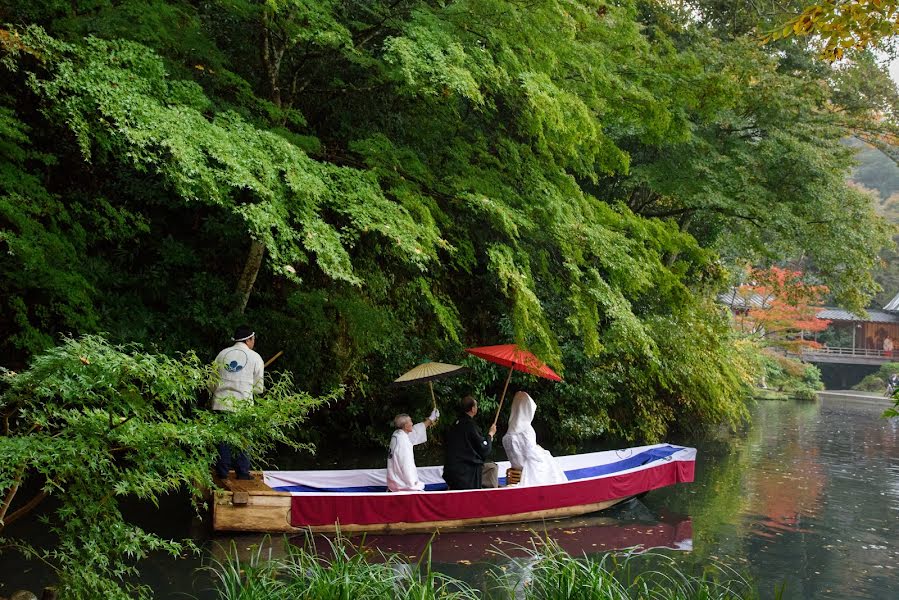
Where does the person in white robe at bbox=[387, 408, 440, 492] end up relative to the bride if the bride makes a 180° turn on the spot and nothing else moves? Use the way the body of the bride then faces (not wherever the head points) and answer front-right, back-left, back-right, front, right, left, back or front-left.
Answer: front

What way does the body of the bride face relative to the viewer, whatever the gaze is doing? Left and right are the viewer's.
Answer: facing away from the viewer and to the right of the viewer

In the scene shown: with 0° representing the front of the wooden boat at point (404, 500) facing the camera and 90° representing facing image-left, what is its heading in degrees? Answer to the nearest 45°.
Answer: approximately 225°
